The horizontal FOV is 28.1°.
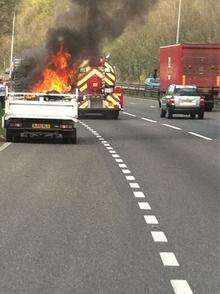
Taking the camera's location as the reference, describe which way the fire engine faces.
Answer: facing away from the viewer

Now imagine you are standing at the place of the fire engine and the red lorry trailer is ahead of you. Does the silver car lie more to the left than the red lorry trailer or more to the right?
right

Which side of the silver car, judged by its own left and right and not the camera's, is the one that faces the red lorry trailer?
front

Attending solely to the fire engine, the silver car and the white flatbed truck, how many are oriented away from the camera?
3

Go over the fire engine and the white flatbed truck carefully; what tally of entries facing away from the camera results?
2

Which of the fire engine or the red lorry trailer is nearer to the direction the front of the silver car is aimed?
the red lorry trailer

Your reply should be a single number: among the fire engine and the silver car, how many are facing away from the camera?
2

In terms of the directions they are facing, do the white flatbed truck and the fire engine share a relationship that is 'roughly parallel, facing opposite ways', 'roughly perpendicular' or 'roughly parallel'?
roughly parallel

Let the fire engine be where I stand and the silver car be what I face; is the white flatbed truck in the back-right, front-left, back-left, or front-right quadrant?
back-right

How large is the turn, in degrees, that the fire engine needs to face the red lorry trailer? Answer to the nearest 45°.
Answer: approximately 45° to its right

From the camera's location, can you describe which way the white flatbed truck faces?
facing away from the viewer

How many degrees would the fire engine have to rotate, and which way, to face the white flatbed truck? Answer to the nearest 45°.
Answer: approximately 180°

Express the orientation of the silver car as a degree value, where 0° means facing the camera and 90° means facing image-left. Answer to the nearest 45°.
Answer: approximately 180°

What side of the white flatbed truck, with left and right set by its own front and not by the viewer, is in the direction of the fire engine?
front
